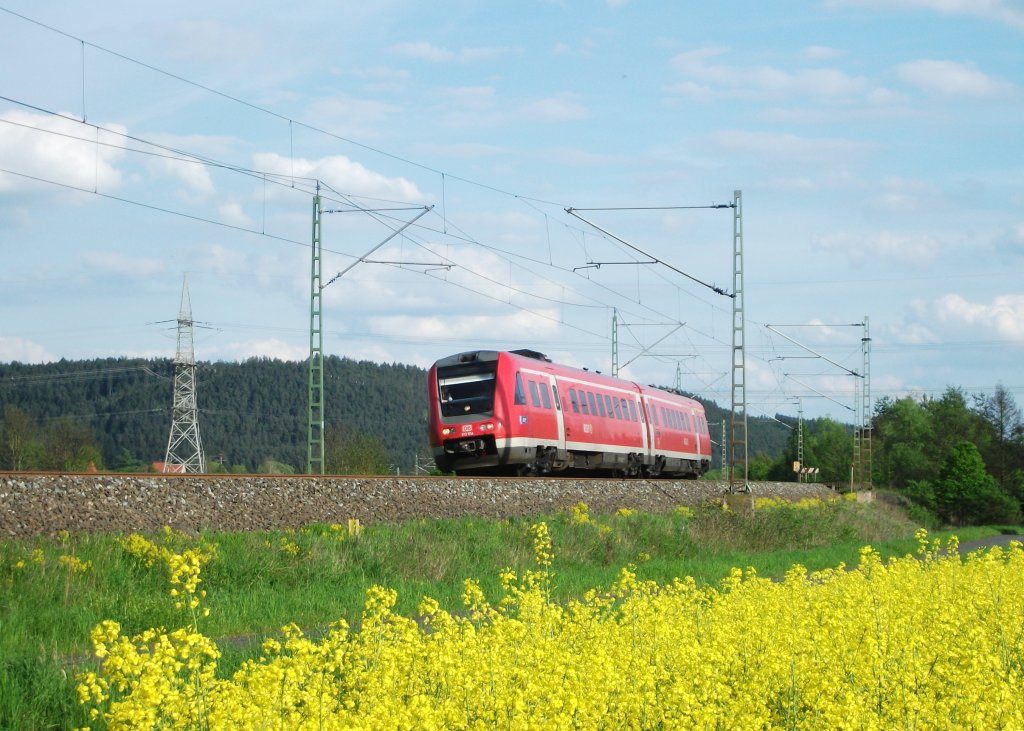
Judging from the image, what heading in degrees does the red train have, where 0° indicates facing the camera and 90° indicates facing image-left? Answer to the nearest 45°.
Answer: approximately 45°
